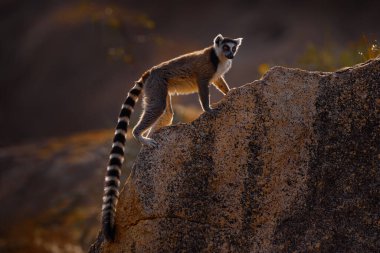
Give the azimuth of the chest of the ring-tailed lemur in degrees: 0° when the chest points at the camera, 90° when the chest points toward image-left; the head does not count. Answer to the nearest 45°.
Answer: approximately 270°
